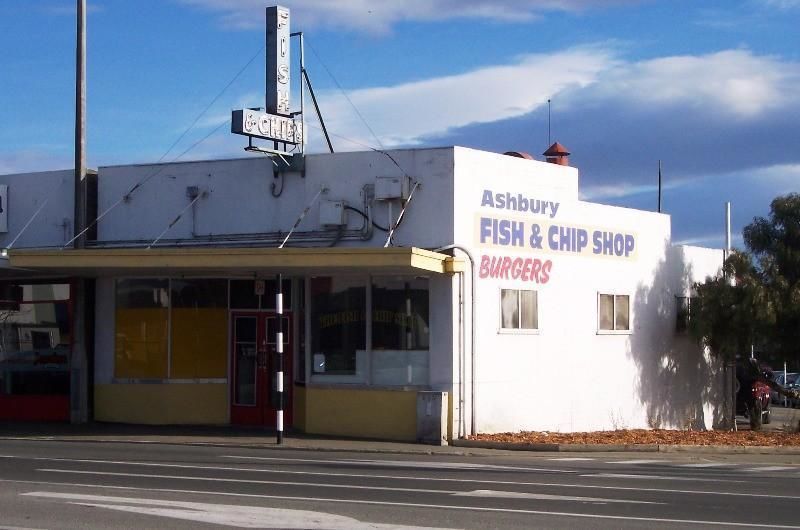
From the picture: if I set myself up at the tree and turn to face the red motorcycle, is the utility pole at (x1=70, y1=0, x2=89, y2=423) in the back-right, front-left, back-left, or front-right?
back-left

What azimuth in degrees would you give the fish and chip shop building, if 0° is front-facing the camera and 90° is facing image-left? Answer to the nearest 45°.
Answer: approximately 45°

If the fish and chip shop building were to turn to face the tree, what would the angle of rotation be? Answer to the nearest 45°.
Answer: approximately 135° to its left

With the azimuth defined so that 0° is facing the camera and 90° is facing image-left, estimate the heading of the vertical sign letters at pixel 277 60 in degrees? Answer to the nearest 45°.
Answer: approximately 315°

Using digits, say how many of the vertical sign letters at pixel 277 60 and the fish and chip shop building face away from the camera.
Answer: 0

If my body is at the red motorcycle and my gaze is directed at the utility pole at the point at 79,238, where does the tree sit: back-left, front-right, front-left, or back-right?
front-left

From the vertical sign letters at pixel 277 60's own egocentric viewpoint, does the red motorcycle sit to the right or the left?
on its left
